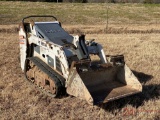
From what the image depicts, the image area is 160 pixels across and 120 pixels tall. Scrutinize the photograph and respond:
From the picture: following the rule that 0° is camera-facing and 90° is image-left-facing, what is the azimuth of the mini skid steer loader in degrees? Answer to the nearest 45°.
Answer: approximately 315°
